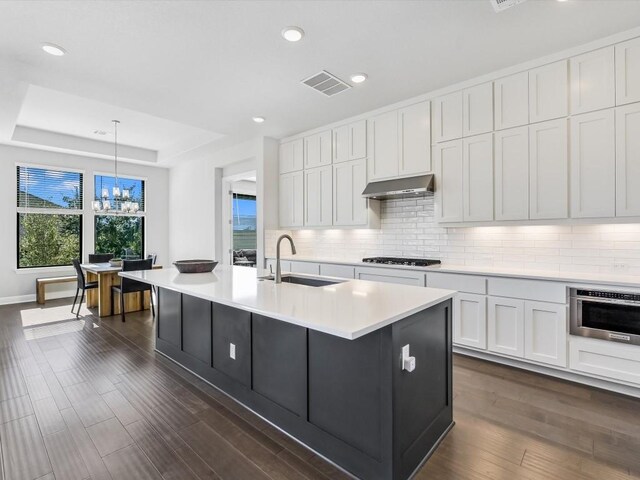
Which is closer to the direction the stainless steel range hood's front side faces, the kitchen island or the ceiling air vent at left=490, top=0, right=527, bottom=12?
the kitchen island

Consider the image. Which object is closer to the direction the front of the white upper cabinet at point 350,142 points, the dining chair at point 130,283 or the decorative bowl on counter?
the decorative bowl on counter

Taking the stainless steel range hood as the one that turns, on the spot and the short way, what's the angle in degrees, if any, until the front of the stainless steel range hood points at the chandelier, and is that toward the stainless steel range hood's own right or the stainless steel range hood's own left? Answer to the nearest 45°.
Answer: approximately 45° to the stainless steel range hood's own right

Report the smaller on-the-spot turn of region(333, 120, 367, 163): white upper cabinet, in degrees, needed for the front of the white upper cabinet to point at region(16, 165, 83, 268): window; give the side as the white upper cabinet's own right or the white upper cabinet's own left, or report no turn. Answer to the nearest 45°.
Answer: approximately 45° to the white upper cabinet's own right

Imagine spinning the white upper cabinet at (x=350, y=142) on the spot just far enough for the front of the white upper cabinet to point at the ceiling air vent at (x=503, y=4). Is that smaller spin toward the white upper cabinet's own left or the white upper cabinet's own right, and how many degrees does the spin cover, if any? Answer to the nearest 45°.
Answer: approximately 90° to the white upper cabinet's own left

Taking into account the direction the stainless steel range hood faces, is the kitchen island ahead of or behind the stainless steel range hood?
ahead

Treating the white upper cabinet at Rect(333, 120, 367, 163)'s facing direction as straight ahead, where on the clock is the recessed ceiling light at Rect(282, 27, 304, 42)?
The recessed ceiling light is roughly at 11 o'clock from the white upper cabinet.

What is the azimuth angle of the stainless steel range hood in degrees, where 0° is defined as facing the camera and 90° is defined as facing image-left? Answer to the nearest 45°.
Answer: approximately 45°

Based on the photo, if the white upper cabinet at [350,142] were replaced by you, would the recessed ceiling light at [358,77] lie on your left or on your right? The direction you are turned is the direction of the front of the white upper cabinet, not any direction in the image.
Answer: on your left

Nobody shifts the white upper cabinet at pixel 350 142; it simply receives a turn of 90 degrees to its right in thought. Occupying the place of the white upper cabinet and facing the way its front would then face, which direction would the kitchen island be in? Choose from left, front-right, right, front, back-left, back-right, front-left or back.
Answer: back-left

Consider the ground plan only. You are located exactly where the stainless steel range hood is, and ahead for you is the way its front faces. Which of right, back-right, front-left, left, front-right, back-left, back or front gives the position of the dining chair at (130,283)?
front-right

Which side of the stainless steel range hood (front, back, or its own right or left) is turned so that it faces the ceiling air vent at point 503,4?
left

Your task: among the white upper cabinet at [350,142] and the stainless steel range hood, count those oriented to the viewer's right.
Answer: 0

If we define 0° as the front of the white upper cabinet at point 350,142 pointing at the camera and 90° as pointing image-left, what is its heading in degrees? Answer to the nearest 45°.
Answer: approximately 45°
